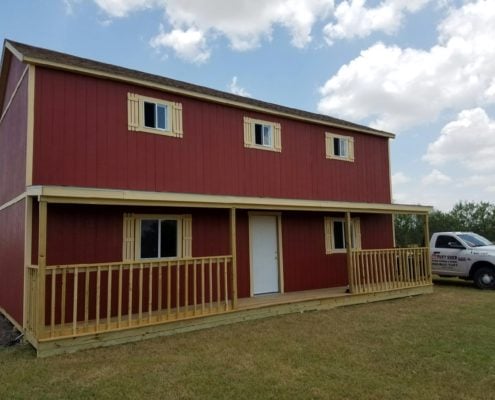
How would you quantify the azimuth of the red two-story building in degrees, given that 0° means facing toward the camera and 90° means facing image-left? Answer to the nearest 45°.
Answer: approximately 315°

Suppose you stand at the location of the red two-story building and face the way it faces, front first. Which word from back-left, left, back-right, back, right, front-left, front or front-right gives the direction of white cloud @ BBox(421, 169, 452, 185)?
left

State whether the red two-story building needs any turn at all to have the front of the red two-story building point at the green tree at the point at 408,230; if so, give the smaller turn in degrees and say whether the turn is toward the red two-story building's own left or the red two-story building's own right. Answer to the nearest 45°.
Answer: approximately 90° to the red two-story building's own left

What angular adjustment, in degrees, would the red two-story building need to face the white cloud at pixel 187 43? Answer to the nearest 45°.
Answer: approximately 135° to its left
